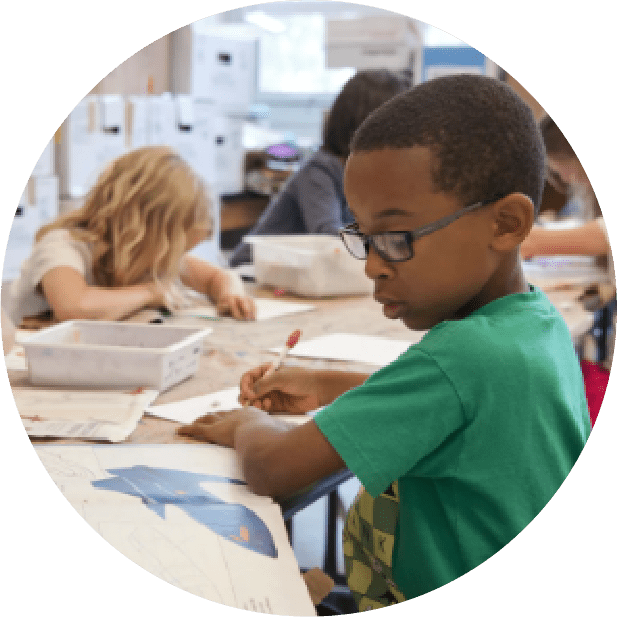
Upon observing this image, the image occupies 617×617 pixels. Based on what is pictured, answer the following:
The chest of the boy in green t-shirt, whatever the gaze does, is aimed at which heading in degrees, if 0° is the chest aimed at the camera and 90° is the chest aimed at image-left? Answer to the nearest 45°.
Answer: approximately 90°

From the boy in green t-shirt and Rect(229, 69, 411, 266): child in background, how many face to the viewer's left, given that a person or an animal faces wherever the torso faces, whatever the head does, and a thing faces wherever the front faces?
1

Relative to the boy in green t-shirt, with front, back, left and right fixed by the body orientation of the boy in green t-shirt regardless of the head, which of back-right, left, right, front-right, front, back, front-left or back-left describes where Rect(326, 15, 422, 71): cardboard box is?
right
